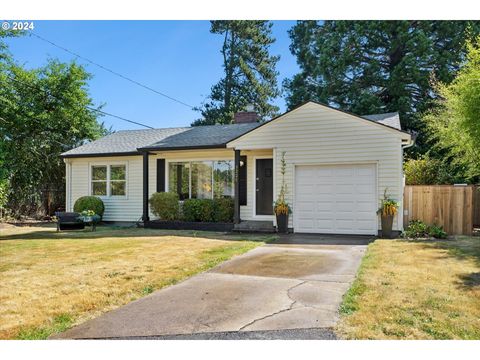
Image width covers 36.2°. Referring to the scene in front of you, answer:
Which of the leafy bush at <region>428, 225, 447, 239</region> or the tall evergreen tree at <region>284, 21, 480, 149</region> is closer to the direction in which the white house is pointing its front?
the leafy bush

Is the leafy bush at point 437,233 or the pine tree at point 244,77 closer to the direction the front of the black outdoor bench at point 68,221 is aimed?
the leafy bush

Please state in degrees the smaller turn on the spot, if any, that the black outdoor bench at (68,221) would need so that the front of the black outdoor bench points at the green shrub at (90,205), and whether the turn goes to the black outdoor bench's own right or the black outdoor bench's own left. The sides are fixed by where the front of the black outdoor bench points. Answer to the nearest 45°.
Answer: approximately 135° to the black outdoor bench's own left

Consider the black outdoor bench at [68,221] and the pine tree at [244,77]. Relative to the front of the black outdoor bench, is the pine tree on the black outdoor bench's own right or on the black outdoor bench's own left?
on the black outdoor bench's own left

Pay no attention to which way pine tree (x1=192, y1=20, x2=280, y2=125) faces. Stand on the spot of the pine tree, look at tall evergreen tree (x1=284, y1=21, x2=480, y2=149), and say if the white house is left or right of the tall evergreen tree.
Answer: right

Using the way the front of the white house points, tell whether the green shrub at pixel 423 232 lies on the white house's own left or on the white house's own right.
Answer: on the white house's own left

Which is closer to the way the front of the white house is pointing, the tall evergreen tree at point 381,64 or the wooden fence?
the wooden fence

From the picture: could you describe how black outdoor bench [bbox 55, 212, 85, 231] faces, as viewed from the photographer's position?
facing the viewer and to the right of the viewer

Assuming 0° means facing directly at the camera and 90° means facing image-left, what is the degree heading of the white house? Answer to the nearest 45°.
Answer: approximately 0°

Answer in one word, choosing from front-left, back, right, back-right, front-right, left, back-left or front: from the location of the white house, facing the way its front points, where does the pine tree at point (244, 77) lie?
back

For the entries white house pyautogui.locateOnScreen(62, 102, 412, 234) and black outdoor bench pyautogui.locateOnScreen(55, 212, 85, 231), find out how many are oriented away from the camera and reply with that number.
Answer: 0

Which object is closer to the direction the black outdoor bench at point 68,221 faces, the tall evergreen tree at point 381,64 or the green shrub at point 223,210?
the green shrub
